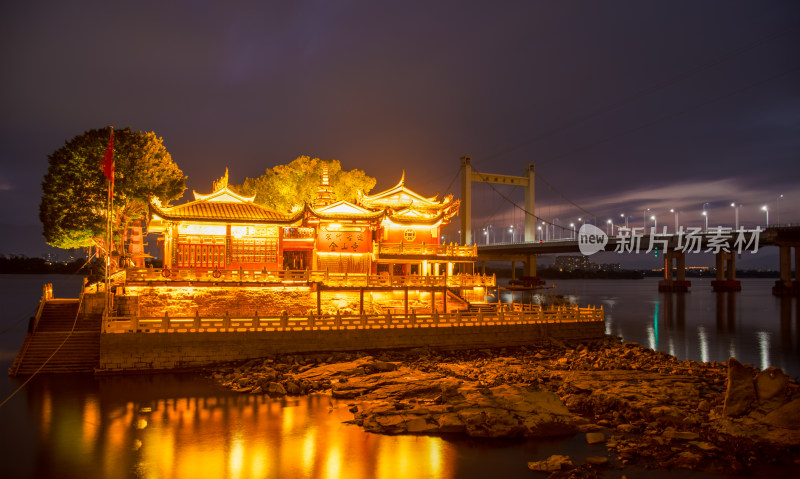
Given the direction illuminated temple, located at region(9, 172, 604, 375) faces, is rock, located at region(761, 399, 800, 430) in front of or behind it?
in front

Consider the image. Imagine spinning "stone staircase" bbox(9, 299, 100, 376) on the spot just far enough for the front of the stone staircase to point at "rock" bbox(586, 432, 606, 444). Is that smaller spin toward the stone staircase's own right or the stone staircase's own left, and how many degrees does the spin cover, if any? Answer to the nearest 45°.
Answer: approximately 45° to the stone staircase's own left

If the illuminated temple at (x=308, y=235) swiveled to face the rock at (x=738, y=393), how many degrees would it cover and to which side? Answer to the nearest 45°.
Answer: approximately 45° to its left

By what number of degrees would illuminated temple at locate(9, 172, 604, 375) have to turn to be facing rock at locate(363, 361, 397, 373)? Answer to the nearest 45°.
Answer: approximately 45° to its left

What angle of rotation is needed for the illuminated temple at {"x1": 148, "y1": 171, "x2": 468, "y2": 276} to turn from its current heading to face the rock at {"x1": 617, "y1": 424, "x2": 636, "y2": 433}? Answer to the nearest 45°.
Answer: approximately 45° to its left

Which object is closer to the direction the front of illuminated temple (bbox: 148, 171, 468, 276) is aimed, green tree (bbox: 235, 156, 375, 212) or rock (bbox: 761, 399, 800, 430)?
the rock

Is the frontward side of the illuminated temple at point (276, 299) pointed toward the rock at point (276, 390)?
yes

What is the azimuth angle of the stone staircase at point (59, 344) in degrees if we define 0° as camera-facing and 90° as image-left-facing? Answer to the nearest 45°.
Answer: approximately 0°

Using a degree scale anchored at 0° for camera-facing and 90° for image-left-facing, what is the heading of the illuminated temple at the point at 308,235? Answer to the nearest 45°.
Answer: approximately 0°
